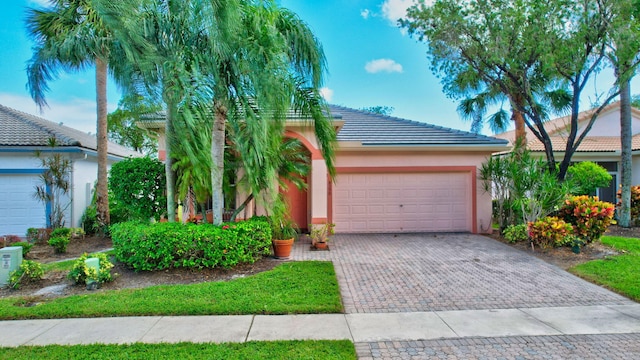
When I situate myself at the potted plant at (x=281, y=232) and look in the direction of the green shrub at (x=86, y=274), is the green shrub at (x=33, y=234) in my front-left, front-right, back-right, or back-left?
front-right

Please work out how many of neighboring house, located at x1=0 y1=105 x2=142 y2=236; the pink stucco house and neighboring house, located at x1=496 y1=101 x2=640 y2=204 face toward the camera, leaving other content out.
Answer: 3

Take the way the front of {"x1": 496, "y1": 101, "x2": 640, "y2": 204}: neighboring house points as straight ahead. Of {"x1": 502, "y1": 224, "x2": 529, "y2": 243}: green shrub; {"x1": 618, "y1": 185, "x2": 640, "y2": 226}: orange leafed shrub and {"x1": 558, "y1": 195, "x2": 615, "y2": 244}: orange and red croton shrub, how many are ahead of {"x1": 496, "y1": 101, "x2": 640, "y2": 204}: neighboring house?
3

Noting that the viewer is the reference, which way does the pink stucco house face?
facing the viewer

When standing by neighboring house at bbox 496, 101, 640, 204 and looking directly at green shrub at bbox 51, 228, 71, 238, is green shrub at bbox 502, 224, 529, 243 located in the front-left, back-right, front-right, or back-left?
front-left

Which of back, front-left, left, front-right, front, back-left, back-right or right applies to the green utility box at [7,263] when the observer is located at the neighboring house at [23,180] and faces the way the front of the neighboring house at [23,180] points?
front

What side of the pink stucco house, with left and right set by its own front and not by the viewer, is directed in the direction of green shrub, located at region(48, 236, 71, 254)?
right

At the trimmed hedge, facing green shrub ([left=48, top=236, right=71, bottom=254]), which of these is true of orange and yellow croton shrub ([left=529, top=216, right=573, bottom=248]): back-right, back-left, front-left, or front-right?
back-right

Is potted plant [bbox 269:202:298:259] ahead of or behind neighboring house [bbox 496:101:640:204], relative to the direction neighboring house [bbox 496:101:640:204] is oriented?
ahead

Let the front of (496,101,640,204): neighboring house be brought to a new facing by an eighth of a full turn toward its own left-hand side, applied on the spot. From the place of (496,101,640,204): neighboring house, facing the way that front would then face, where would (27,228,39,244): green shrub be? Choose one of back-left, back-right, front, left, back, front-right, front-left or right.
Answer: right

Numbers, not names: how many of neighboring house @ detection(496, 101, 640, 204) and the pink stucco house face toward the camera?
2

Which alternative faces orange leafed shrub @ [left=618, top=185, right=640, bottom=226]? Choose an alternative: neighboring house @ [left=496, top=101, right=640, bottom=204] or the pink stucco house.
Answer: the neighboring house

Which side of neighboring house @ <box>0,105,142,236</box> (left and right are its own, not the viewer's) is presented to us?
front

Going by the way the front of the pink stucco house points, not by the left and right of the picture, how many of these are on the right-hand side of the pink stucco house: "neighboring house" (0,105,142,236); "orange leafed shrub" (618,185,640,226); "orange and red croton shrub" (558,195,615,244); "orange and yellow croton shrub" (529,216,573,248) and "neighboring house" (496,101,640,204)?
1

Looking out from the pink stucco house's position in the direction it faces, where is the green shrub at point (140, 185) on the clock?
The green shrub is roughly at 2 o'clock from the pink stucco house.

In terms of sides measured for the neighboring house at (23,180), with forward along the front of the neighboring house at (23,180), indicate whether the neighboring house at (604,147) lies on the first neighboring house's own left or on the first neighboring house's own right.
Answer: on the first neighboring house's own left

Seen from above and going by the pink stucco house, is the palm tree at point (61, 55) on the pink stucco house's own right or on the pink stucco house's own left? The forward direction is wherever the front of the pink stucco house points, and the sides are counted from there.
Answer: on the pink stucco house's own right
